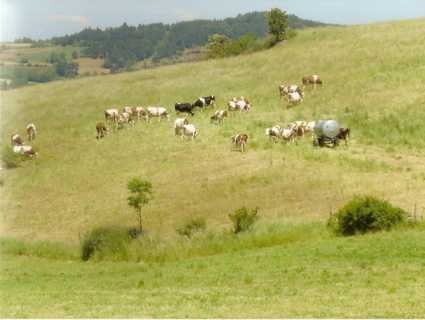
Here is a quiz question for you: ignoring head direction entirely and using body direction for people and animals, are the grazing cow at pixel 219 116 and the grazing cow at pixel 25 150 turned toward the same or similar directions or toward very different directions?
very different directions

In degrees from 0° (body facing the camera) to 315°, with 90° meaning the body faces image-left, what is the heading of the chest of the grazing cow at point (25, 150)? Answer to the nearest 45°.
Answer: approximately 270°

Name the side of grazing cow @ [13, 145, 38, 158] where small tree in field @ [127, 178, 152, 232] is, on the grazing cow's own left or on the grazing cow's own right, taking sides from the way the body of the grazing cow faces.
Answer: on the grazing cow's own right

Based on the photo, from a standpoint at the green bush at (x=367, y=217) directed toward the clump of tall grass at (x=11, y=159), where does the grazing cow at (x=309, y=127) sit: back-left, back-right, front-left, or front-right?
front-right

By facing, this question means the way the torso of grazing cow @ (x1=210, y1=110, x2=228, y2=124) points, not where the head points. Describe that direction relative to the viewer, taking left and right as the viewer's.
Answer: facing to the left of the viewer

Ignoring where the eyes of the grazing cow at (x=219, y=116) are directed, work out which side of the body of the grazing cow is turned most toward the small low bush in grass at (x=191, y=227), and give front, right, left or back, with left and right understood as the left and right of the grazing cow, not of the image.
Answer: left

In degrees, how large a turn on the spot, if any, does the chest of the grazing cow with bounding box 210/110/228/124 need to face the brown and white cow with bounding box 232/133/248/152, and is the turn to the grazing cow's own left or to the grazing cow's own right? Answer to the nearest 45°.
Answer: approximately 90° to the grazing cow's own left

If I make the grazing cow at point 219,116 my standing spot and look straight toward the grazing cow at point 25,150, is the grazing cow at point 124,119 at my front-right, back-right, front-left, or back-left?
front-right

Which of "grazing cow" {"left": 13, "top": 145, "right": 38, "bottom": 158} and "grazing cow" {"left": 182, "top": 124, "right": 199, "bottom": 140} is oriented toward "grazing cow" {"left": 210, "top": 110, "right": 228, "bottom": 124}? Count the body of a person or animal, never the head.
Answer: "grazing cow" {"left": 13, "top": 145, "right": 38, "bottom": 158}

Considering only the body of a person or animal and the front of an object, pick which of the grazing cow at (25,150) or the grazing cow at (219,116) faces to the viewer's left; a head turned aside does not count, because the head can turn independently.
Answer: the grazing cow at (219,116)

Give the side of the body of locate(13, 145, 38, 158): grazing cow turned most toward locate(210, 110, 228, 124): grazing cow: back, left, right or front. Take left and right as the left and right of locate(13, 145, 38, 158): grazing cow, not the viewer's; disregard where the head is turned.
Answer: front

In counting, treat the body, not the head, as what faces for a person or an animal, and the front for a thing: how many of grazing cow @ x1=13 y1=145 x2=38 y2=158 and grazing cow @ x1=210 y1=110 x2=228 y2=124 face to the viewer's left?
1

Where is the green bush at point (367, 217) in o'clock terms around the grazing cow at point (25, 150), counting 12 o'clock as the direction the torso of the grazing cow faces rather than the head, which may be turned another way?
The green bush is roughly at 2 o'clock from the grazing cow.

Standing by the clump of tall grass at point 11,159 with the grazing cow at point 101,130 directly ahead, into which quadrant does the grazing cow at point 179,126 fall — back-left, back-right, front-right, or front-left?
front-right
